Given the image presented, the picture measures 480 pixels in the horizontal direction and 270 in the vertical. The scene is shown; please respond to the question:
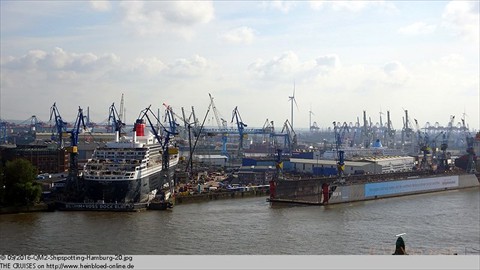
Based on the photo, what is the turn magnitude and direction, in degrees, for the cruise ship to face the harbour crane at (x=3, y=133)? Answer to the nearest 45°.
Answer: approximately 45° to its left
